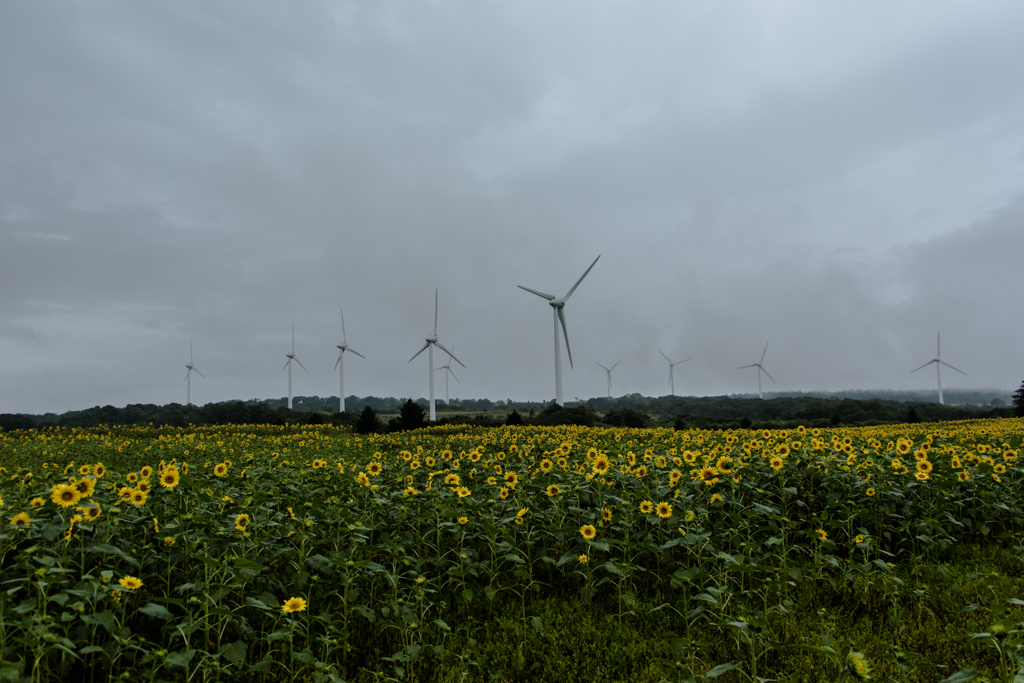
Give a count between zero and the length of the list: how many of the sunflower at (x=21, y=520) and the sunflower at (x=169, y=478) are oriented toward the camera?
2

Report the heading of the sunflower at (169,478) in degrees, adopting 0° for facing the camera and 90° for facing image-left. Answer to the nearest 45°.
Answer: approximately 0°

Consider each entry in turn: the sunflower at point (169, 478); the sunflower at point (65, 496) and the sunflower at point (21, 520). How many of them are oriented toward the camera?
3

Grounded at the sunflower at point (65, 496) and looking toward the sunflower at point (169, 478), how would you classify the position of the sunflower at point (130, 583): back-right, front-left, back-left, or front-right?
back-right

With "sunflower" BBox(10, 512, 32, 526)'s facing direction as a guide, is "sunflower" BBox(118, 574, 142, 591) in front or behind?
in front

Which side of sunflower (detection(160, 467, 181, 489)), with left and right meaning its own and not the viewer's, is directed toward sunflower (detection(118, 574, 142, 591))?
front

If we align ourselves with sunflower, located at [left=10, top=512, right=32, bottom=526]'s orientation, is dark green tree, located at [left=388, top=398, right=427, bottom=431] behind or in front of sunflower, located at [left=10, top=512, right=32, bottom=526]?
behind

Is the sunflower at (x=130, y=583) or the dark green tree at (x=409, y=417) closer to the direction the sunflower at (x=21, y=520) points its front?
the sunflower

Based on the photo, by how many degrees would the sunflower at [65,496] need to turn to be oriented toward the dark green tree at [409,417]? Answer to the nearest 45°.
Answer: approximately 135° to its left

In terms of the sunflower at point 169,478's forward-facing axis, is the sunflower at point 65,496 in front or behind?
in front
